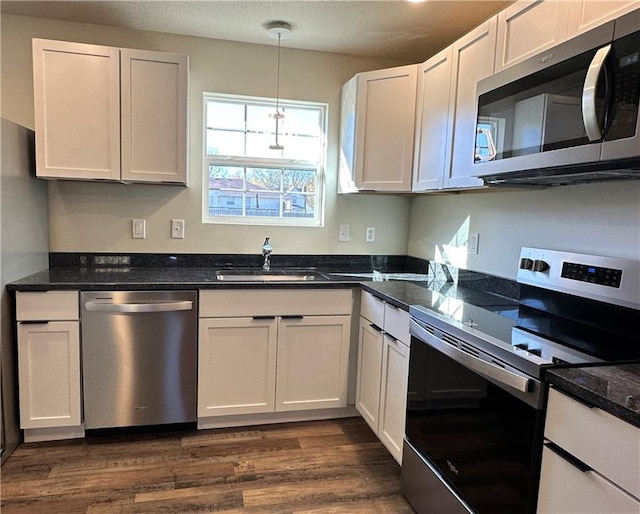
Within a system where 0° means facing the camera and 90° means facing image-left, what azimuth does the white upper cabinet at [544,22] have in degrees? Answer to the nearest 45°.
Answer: approximately 45°

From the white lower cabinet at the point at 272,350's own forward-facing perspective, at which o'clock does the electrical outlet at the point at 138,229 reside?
The electrical outlet is roughly at 4 o'clock from the white lower cabinet.

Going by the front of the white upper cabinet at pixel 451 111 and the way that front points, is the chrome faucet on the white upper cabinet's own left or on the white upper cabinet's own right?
on the white upper cabinet's own right

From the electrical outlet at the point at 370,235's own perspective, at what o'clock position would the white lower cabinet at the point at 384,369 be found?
The white lower cabinet is roughly at 12 o'clock from the electrical outlet.

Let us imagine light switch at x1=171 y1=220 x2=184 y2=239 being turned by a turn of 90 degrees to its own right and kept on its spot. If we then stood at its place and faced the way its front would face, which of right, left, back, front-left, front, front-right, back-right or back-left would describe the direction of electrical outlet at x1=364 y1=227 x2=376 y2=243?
back

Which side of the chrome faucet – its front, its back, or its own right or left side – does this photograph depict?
front

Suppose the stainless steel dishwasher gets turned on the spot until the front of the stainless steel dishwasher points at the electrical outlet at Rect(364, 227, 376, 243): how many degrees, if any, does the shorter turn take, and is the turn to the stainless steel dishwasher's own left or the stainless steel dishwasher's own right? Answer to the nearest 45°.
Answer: approximately 90° to the stainless steel dishwasher's own left

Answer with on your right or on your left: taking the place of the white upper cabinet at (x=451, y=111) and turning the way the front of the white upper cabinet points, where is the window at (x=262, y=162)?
on your right

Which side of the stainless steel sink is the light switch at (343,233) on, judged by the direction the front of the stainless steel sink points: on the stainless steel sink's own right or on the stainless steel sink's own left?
on the stainless steel sink's own left

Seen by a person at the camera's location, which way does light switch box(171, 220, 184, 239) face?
facing the viewer

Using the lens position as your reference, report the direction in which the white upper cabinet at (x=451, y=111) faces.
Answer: facing the viewer and to the left of the viewer

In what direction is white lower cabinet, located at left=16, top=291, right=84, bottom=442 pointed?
toward the camera

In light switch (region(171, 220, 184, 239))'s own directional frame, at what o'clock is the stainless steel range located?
The stainless steel range is roughly at 11 o'clock from the light switch.
